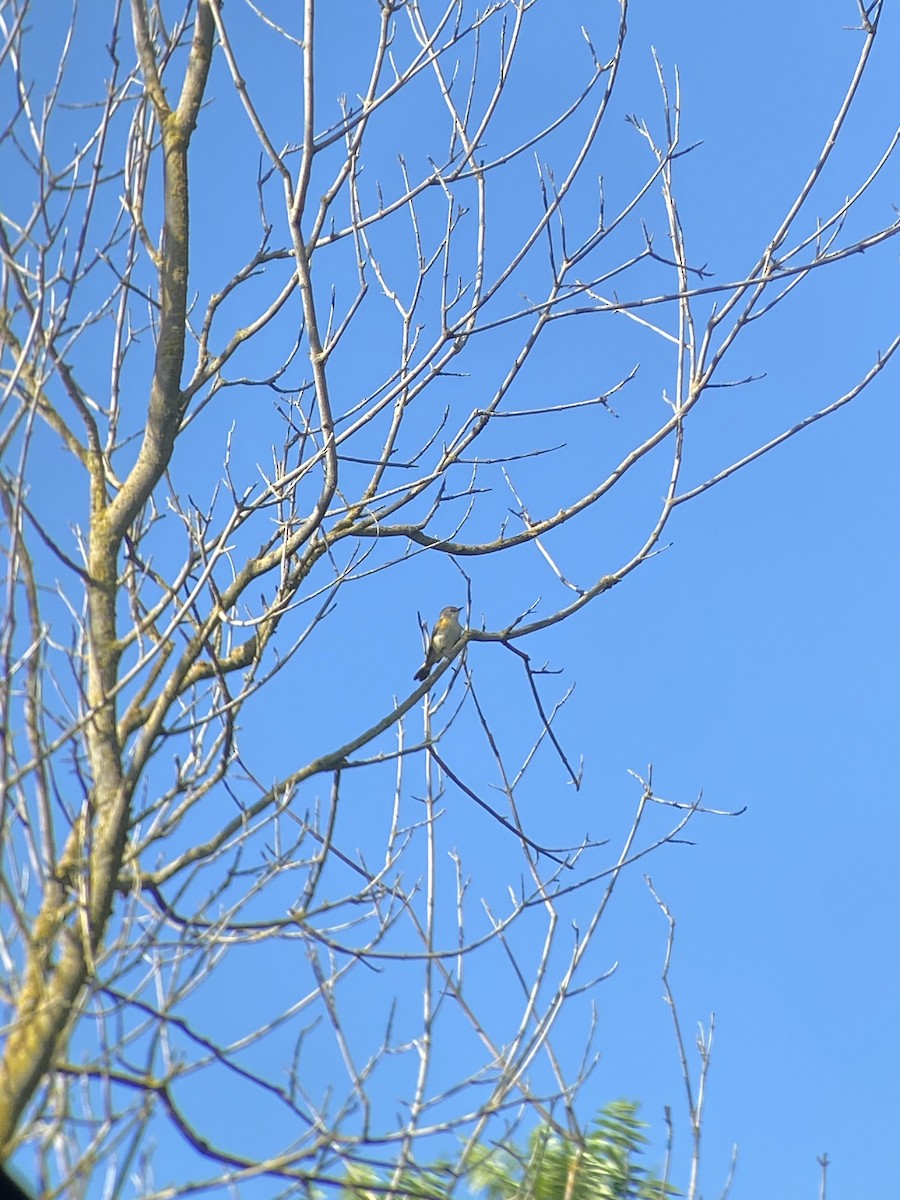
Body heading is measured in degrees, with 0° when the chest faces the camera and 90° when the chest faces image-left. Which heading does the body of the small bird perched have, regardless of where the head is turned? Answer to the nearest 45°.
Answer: approximately 270°
